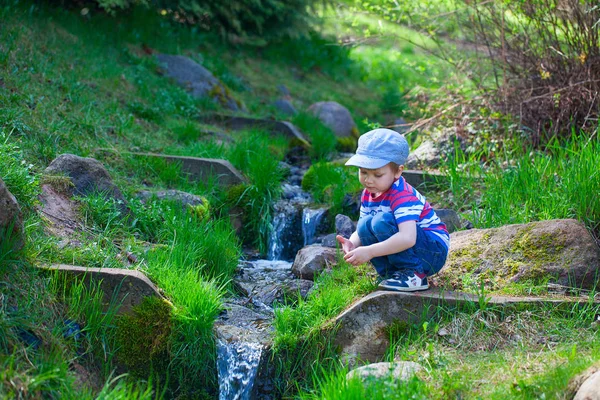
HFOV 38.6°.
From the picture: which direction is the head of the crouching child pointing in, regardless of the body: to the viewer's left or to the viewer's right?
to the viewer's left

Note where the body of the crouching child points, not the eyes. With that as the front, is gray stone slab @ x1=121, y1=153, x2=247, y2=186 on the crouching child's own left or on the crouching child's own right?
on the crouching child's own right

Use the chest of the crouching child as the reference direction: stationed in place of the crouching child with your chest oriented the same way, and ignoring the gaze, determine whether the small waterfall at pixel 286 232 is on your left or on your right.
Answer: on your right

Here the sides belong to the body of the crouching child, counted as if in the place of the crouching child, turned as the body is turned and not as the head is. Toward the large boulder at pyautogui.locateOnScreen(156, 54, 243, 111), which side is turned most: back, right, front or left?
right

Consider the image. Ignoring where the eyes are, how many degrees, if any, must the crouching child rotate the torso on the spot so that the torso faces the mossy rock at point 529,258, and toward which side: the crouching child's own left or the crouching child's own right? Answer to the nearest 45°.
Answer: approximately 180°

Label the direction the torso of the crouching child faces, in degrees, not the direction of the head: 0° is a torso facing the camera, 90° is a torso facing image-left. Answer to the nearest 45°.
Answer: approximately 45°

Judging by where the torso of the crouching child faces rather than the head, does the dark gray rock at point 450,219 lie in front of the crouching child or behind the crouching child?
behind

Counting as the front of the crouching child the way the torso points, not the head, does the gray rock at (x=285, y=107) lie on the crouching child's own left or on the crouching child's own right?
on the crouching child's own right
